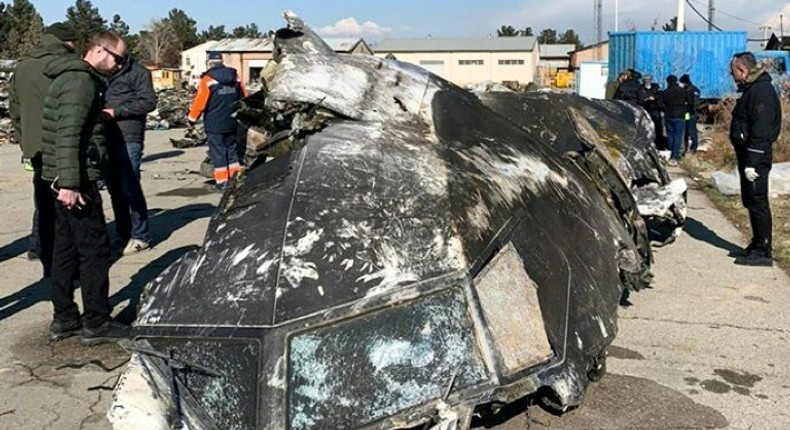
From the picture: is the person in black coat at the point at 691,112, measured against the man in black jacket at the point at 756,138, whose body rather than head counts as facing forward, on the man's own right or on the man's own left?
on the man's own right

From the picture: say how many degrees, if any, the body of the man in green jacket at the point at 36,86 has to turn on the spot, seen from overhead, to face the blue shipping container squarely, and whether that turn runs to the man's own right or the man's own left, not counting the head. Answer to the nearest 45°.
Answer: approximately 45° to the man's own left

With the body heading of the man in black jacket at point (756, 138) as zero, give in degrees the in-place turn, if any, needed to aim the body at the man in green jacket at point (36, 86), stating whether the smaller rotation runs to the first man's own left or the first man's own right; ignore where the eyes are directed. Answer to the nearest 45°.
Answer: approximately 45° to the first man's own left

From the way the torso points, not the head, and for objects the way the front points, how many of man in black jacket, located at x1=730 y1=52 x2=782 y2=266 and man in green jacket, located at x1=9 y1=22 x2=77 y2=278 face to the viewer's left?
1

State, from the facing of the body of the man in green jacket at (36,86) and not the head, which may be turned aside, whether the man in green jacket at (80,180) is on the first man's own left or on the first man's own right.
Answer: on the first man's own right

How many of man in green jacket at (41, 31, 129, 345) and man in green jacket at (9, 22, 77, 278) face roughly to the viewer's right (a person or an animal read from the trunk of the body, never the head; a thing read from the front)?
2

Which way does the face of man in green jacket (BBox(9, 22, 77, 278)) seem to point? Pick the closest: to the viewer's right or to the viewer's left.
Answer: to the viewer's right

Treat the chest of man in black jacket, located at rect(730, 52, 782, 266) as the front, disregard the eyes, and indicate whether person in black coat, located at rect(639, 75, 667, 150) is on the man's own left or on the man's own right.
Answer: on the man's own right

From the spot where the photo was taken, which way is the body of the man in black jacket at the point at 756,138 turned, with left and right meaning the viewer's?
facing to the left of the viewer

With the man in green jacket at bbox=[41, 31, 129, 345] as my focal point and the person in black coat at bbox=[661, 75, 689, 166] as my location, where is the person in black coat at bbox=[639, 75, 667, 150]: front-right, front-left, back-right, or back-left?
back-right

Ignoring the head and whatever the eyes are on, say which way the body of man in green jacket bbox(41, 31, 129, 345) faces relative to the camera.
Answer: to the viewer's right

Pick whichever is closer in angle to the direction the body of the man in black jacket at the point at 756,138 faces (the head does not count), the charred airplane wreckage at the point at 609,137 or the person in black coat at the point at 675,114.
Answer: the charred airplane wreckage

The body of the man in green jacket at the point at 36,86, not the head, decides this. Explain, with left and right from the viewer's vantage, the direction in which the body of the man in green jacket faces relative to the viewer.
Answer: facing to the right of the viewer

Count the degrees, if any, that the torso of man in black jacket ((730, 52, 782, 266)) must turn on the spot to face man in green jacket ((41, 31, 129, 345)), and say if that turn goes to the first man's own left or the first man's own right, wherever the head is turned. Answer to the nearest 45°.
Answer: approximately 45° to the first man's own left
